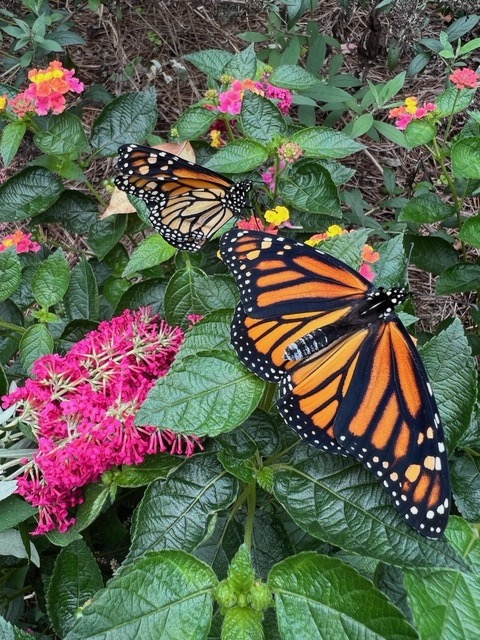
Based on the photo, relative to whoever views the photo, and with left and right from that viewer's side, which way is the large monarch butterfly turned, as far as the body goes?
facing away from the viewer and to the right of the viewer

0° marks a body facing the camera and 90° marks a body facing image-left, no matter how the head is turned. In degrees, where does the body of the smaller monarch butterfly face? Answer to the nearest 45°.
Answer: approximately 270°

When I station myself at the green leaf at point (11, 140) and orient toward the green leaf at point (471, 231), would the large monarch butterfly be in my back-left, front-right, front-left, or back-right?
front-right

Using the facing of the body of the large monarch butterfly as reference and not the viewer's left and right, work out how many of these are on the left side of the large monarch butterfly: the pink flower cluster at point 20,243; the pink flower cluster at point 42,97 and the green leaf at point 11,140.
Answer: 3

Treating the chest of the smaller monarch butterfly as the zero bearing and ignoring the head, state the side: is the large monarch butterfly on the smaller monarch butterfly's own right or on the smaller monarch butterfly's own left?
on the smaller monarch butterfly's own right

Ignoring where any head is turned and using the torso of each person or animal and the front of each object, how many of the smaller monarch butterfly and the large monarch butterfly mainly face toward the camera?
0

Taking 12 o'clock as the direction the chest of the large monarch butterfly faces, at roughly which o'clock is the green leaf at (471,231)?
The green leaf is roughly at 11 o'clock from the large monarch butterfly.

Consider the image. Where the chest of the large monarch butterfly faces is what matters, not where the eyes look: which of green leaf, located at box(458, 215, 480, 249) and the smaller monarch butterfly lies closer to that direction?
the green leaf

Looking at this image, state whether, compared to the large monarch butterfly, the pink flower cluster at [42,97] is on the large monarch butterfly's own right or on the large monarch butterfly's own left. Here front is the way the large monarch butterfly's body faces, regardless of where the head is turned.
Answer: on the large monarch butterfly's own left

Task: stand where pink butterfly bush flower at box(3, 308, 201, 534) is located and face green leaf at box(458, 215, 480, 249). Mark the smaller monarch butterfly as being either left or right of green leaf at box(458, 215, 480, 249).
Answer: left

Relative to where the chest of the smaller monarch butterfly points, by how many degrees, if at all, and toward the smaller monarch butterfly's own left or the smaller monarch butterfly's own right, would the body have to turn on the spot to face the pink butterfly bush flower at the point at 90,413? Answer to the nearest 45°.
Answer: approximately 90° to the smaller monarch butterfly's own right
